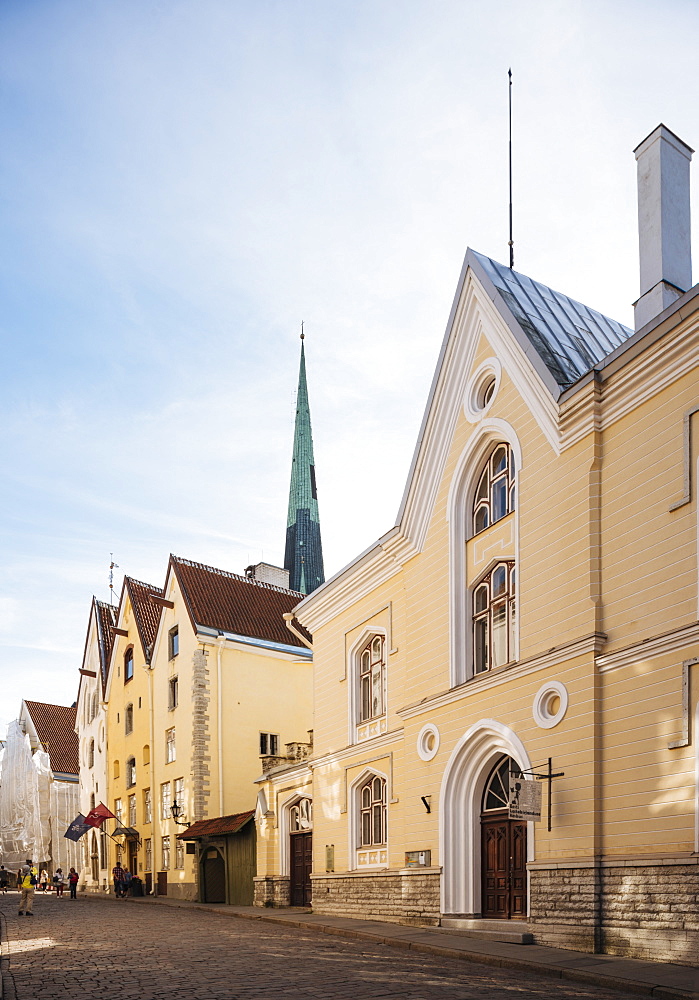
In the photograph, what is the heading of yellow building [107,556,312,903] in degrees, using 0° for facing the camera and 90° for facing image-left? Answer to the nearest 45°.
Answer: approximately 45°
